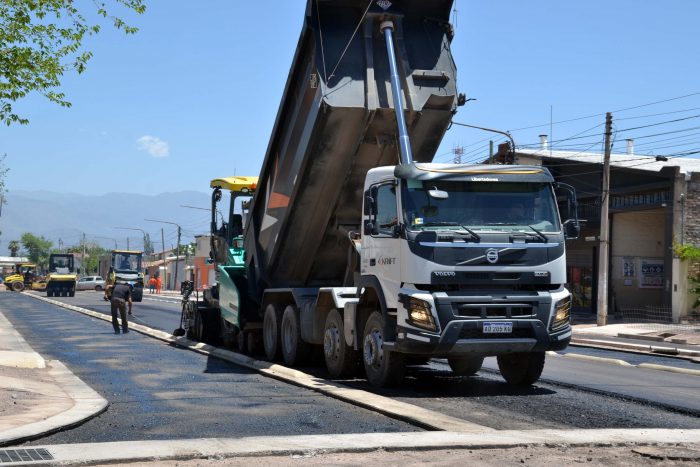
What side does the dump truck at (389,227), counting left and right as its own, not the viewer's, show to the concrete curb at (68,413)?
right

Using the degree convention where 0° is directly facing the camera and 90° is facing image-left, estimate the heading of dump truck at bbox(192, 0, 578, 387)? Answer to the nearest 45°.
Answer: approximately 315°

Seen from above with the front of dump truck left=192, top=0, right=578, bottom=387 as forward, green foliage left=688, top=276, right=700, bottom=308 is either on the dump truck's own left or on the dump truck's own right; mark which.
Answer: on the dump truck's own left

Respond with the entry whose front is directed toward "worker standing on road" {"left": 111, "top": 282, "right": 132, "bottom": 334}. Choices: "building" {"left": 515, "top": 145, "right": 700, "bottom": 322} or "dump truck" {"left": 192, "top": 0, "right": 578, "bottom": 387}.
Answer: the building

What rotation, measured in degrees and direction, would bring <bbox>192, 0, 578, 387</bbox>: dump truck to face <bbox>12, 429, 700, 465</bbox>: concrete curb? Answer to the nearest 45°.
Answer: approximately 45° to its right

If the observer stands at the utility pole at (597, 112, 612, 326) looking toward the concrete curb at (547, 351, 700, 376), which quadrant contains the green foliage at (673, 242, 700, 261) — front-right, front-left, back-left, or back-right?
back-left

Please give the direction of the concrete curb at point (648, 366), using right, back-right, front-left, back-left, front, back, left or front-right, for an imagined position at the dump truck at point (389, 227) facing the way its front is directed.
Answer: left

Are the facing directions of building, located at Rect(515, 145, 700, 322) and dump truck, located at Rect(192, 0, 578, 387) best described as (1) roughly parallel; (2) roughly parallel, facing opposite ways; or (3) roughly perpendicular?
roughly perpendicular

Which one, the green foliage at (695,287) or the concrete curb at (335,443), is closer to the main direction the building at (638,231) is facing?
the concrete curb

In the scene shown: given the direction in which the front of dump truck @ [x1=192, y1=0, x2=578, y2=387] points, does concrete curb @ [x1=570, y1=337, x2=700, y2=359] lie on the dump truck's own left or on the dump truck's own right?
on the dump truck's own left

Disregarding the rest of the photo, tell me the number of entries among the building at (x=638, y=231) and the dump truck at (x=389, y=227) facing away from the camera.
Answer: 0

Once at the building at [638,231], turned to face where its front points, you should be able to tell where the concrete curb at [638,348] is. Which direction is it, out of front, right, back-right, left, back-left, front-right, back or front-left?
front-left

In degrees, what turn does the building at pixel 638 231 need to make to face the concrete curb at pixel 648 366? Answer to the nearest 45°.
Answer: approximately 45° to its left

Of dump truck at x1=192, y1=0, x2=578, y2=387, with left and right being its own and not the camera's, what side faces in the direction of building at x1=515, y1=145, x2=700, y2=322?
left

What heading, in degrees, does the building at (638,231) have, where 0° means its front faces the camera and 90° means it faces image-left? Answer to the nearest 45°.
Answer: approximately 45°
